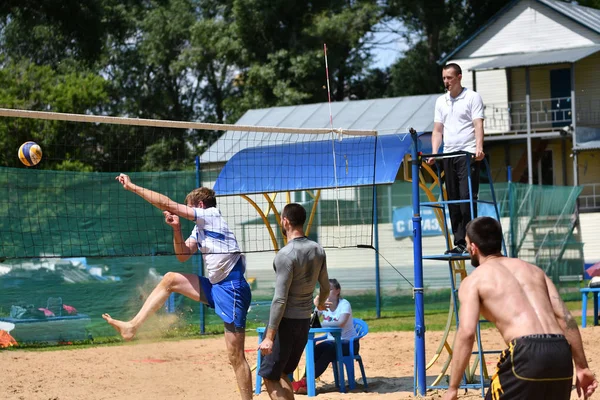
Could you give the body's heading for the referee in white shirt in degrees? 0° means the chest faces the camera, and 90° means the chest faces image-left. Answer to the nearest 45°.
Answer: approximately 45°

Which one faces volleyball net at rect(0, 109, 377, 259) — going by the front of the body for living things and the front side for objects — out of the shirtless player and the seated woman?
the shirtless player

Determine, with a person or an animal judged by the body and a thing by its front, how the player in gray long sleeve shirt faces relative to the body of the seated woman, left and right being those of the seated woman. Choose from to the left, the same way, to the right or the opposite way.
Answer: to the right

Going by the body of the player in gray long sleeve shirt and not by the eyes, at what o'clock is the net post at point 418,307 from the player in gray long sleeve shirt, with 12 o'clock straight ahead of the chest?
The net post is roughly at 3 o'clock from the player in gray long sleeve shirt.

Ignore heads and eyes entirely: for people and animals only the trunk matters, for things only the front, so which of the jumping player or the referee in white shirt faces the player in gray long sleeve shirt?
the referee in white shirt

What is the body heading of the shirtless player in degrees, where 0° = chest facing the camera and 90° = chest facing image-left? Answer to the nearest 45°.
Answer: approximately 135°

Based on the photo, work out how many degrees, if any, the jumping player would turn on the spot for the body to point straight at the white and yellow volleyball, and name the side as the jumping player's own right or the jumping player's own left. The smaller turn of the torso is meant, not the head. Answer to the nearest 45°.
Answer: approximately 45° to the jumping player's own right

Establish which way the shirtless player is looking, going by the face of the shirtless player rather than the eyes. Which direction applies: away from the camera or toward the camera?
away from the camera

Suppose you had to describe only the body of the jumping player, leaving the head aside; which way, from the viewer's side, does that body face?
to the viewer's left

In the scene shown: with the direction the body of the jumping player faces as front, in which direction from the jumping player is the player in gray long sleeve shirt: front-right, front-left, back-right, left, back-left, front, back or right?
back-left
